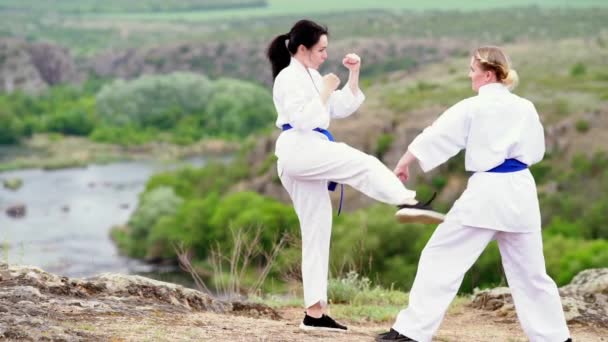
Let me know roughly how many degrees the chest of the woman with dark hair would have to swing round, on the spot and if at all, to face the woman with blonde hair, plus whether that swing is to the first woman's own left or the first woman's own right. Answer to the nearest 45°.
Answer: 0° — they already face them

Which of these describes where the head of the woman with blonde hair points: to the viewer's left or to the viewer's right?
to the viewer's left

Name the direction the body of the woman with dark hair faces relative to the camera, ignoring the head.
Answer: to the viewer's right

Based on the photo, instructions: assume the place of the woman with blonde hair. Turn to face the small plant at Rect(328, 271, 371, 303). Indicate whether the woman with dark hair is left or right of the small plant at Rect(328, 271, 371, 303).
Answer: left

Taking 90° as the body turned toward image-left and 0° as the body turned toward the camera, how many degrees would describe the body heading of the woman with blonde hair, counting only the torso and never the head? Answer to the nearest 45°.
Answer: approximately 135°

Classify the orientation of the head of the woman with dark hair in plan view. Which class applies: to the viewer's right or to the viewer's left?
to the viewer's right

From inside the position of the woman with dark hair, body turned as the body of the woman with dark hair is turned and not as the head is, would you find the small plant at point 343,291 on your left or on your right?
on your left

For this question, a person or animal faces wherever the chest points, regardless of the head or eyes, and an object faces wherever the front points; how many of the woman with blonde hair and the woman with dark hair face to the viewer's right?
1

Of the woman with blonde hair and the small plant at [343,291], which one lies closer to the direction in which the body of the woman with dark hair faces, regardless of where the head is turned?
the woman with blonde hair
